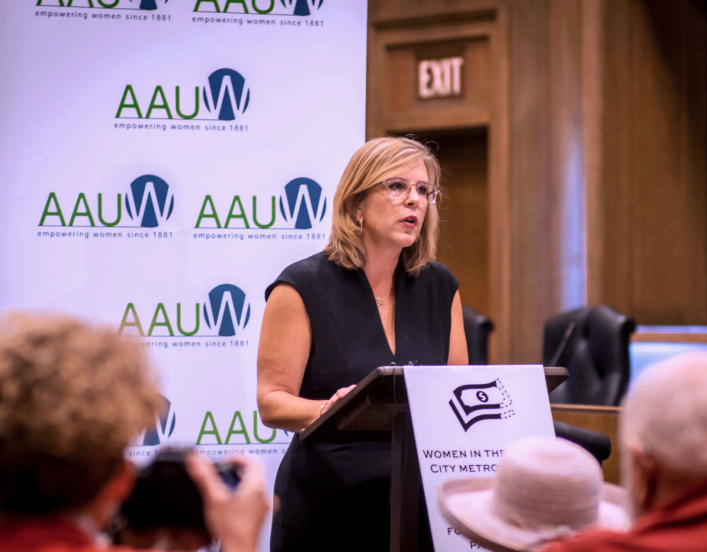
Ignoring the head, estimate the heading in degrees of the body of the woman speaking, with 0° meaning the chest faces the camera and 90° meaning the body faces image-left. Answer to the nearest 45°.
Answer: approximately 315°

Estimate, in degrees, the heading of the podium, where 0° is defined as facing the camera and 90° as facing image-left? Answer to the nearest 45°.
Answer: approximately 315°

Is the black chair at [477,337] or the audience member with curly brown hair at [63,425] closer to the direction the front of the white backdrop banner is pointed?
the audience member with curly brown hair

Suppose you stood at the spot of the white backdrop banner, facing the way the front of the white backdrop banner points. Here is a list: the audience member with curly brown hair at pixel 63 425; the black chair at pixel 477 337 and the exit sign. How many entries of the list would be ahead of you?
1

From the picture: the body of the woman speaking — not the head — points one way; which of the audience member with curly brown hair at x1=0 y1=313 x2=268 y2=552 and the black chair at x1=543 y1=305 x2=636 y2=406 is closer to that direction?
the audience member with curly brown hair

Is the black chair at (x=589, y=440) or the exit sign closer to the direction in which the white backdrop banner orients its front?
the black chair

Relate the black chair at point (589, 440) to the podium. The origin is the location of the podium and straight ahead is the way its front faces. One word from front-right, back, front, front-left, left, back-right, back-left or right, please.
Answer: left

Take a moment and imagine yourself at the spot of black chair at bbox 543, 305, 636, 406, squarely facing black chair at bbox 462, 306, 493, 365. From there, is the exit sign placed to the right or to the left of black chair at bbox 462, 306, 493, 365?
right

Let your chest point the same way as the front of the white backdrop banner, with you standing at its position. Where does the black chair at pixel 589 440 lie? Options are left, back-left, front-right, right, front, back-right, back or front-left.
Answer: front-left

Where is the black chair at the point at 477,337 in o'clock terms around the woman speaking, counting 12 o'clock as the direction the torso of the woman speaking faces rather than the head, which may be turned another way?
The black chair is roughly at 8 o'clock from the woman speaking.

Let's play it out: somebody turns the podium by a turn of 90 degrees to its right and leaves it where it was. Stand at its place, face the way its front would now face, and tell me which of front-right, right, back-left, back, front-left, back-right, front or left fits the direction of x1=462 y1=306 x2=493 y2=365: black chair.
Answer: back-right
